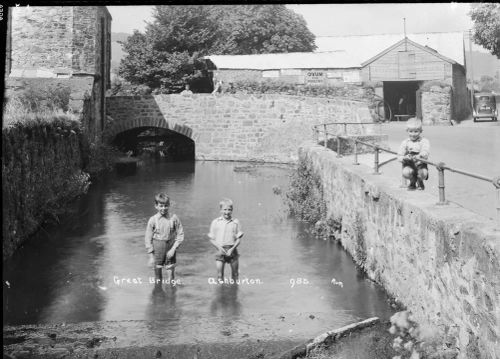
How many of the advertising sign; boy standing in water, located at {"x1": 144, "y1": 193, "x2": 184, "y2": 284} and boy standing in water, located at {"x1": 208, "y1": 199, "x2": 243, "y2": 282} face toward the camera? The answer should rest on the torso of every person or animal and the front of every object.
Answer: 3

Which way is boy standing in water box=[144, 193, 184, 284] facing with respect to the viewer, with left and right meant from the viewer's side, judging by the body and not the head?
facing the viewer

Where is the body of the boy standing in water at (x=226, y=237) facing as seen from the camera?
toward the camera
